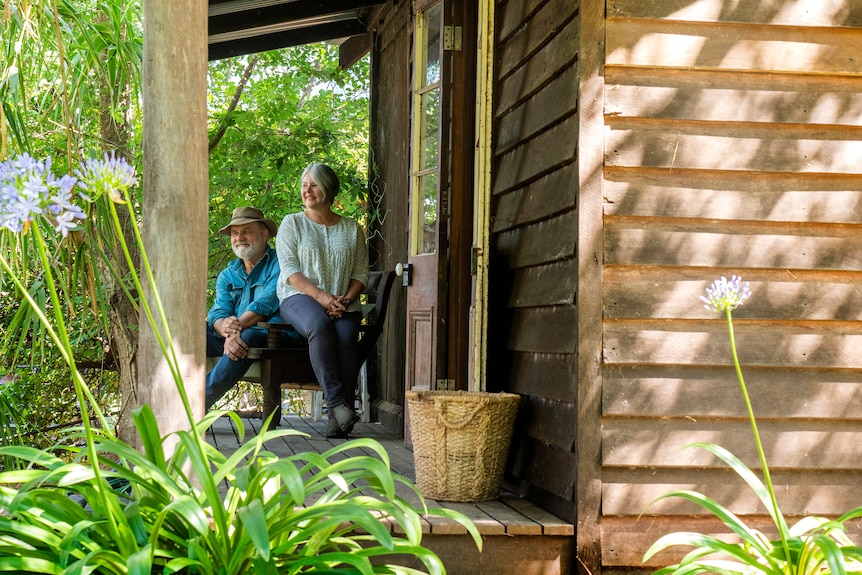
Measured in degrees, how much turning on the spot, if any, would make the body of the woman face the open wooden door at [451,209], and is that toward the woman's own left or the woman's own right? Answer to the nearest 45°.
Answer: approximately 45° to the woman's own left

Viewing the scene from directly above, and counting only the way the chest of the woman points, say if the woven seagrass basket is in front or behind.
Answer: in front

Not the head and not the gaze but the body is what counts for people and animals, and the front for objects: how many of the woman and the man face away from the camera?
0

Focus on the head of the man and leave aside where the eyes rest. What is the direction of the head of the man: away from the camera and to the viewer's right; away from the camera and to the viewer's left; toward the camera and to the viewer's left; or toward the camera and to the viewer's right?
toward the camera and to the viewer's left

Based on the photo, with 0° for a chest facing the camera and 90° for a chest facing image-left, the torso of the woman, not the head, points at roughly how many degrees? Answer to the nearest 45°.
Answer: approximately 0°

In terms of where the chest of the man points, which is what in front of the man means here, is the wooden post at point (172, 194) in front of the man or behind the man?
in front

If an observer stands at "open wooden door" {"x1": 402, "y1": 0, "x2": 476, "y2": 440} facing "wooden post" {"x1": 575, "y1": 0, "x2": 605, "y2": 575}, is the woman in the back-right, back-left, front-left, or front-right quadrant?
back-right

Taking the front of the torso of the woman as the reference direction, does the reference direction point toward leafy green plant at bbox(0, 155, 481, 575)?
yes

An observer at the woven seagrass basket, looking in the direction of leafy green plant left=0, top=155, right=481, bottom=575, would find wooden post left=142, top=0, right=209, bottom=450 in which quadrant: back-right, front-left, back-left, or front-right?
front-right

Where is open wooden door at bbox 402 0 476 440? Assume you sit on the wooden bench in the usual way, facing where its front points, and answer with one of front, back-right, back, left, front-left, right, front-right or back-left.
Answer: back-left
